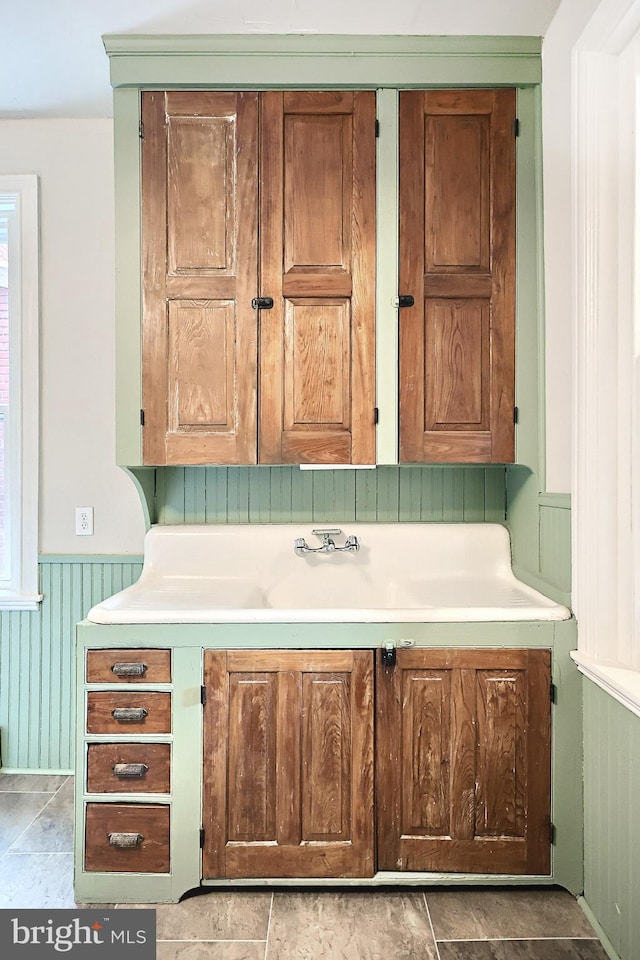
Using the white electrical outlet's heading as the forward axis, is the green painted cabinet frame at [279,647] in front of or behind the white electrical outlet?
in front

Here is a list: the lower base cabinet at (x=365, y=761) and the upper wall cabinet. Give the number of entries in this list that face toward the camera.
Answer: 2

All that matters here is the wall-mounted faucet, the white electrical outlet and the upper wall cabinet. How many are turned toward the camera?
3

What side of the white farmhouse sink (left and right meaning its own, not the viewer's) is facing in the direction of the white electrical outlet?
right

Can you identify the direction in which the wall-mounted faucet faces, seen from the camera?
facing the viewer

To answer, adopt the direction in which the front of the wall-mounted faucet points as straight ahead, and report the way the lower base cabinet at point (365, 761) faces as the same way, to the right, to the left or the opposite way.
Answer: the same way

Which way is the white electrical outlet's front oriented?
toward the camera

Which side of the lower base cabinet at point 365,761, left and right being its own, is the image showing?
front

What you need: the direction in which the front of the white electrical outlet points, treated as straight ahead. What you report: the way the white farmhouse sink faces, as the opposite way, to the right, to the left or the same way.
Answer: the same way

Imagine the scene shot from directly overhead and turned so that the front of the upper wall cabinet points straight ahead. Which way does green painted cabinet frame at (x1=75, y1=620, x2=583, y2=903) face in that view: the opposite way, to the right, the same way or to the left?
the same way

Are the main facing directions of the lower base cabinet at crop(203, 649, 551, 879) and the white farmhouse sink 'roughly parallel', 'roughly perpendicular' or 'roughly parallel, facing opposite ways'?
roughly parallel

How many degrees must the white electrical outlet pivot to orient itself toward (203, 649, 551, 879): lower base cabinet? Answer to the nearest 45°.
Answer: approximately 45° to its left

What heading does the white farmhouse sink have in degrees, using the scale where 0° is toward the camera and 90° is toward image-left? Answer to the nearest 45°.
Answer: approximately 0°
